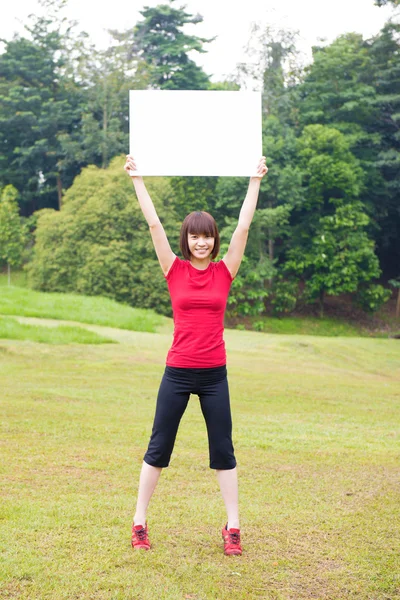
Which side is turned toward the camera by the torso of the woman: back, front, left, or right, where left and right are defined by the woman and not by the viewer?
front

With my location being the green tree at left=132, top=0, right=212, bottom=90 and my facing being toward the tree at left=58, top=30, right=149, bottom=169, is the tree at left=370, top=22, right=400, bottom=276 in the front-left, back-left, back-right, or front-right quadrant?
back-left

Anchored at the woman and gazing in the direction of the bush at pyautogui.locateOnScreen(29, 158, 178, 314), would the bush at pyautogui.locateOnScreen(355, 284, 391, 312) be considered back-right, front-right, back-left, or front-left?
front-right

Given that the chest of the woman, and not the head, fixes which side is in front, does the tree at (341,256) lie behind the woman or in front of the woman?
behind

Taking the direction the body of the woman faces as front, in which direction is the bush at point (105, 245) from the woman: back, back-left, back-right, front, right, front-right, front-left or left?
back

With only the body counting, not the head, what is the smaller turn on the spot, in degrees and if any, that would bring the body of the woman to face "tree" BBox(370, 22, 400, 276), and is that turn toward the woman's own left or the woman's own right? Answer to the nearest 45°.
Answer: approximately 180°

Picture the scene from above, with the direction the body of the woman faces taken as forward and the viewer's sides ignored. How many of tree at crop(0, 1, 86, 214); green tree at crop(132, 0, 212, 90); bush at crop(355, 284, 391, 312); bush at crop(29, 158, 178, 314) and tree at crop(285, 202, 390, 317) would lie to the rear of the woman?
5

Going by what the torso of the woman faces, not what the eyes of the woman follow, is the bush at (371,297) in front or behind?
behind

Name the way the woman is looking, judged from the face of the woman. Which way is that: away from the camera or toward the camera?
toward the camera

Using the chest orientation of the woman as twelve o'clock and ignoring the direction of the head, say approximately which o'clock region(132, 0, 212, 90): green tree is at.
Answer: The green tree is roughly at 6 o'clock from the woman.

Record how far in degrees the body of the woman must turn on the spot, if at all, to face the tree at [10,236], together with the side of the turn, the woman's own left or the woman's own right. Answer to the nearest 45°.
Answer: approximately 180°
